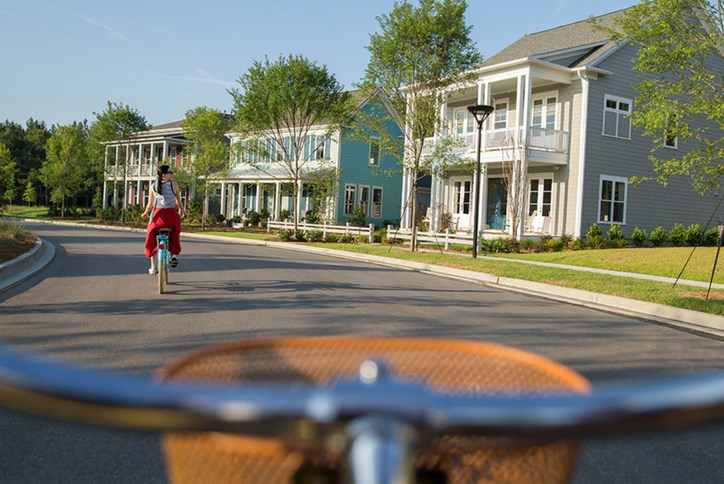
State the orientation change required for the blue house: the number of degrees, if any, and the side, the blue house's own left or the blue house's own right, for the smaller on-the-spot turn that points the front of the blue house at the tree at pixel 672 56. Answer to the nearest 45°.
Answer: approximately 45° to the blue house's own left

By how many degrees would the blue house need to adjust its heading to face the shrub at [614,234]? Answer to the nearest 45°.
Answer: approximately 90° to its left

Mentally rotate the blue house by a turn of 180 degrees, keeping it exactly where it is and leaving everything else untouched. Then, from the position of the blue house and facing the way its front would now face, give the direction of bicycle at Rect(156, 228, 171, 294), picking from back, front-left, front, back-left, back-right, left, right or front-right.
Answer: back-right

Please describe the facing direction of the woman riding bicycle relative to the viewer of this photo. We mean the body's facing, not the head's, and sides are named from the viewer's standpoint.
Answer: facing away from the viewer

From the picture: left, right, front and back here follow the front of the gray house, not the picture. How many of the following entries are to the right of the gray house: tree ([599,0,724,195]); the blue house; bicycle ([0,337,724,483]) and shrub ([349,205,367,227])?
2

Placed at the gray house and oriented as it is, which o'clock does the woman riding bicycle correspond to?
The woman riding bicycle is roughly at 11 o'clock from the gray house.

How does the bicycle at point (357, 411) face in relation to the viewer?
away from the camera

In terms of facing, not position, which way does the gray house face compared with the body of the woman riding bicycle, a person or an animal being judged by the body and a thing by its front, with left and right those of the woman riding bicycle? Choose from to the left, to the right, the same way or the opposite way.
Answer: to the left

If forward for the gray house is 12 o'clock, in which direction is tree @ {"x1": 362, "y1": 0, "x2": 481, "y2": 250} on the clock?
The tree is roughly at 12 o'clock from the gray house.

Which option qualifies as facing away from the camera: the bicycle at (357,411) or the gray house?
the bicycle

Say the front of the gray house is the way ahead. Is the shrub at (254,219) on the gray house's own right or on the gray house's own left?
on the gray house's own right

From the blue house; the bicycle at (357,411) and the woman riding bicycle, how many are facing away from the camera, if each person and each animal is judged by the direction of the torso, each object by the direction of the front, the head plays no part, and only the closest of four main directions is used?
2
